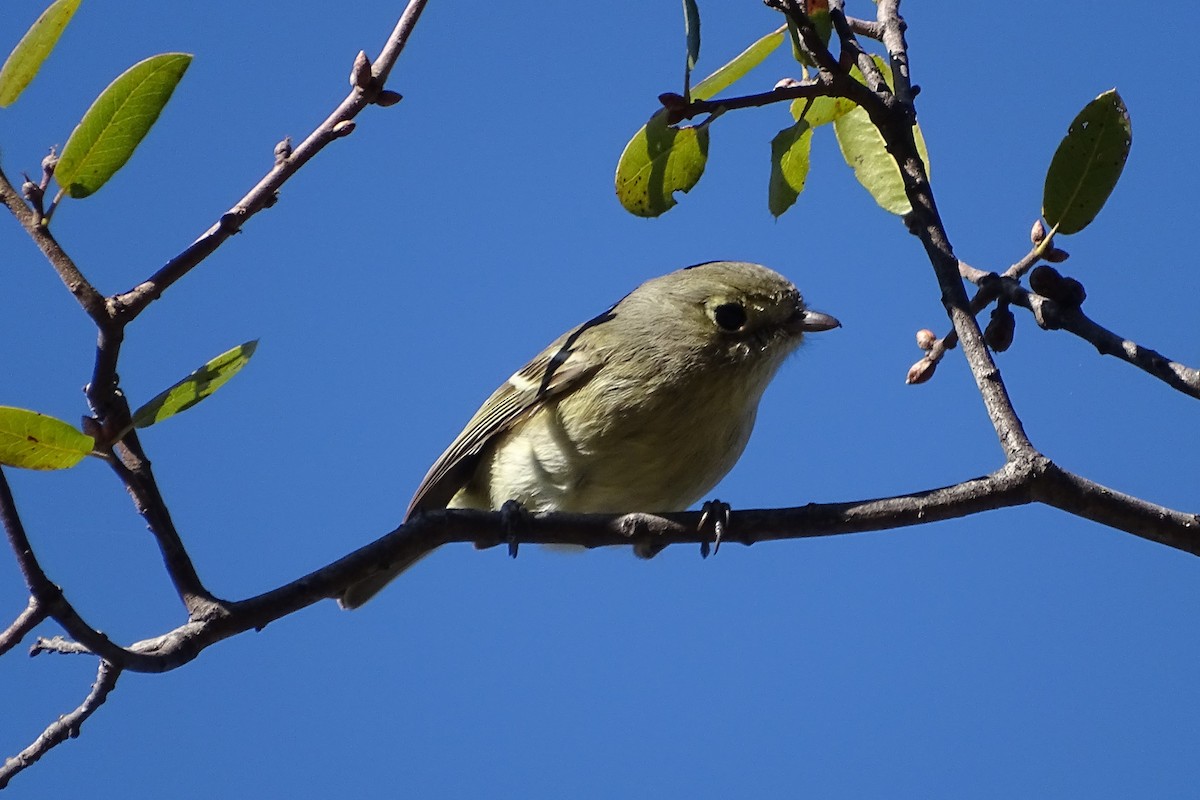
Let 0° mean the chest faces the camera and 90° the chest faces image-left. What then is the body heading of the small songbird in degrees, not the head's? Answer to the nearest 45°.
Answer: approximately 270°

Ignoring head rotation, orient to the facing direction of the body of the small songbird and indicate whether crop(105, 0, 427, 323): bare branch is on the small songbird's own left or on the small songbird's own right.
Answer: on the small songbird's own right
